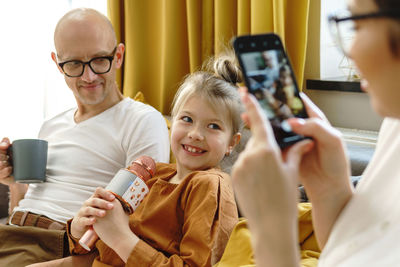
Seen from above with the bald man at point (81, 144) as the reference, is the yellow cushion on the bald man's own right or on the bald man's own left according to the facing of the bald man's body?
on the bald man's own left

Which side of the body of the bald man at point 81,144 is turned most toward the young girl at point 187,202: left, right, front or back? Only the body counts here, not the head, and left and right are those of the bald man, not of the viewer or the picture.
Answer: left

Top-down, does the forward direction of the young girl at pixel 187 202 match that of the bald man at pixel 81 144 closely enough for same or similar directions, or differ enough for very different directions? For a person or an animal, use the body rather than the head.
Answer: same or similar directions

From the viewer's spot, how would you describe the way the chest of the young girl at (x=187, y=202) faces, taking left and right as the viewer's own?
facing the viewer and to the left of the viewer

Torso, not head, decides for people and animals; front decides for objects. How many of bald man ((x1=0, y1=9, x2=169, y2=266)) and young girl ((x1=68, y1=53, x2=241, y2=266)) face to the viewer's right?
0

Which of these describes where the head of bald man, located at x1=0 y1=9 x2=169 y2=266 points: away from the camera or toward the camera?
toward the camera

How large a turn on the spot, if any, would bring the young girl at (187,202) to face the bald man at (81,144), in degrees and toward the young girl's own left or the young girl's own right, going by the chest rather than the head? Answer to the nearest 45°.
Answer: approximately 90° to the young girl's own right
